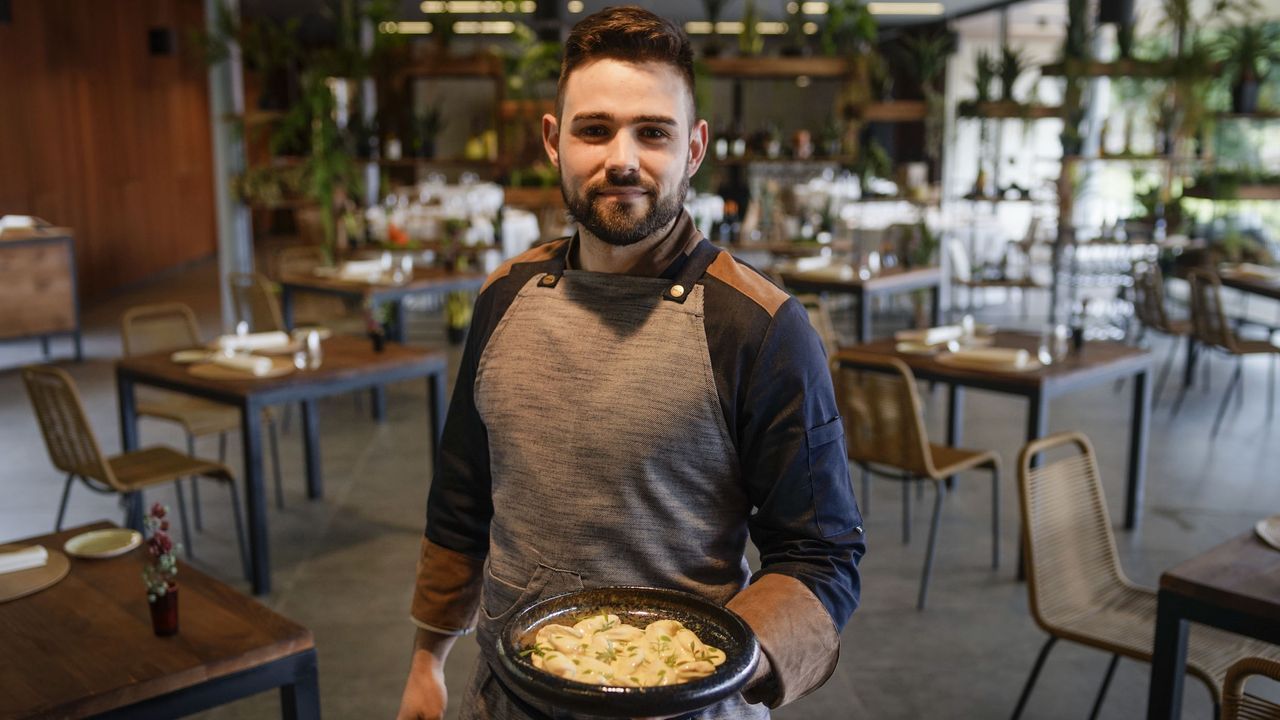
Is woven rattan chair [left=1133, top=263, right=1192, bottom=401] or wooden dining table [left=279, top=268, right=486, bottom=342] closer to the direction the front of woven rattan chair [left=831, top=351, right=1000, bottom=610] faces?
the woven rattan chair

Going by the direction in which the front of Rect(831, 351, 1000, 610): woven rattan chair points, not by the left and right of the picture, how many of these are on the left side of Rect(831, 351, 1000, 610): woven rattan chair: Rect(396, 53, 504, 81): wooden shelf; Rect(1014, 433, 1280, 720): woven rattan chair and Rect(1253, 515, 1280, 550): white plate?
1

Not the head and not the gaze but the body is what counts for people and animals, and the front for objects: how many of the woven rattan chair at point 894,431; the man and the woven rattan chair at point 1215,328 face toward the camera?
1

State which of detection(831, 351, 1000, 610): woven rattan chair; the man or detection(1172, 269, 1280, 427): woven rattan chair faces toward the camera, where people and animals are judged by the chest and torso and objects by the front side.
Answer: the man

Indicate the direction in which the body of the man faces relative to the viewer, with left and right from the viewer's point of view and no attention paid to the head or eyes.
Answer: facing the viewer

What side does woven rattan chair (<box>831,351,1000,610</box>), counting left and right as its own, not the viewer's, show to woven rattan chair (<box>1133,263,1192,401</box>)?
front

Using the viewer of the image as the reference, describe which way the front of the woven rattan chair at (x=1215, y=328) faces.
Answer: facing away from the viewer and to the right of the viewer

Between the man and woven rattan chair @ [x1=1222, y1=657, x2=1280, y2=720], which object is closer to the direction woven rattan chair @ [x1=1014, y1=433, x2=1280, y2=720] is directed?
the woven rattan chair

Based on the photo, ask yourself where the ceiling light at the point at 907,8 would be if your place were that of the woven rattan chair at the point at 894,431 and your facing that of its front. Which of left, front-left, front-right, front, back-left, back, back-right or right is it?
front-left

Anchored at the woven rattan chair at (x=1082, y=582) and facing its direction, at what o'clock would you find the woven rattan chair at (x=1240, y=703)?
the woven rattan chair at (x=1240, y=703) is roughly at 1 o'clock from the woven rattan chair at (x=1082, y=582).

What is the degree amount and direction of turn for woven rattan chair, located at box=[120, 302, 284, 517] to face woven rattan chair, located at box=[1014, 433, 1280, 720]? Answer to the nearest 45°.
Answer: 0° — it already faces it

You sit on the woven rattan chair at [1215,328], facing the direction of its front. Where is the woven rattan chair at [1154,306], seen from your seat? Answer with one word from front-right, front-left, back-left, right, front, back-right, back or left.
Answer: left
